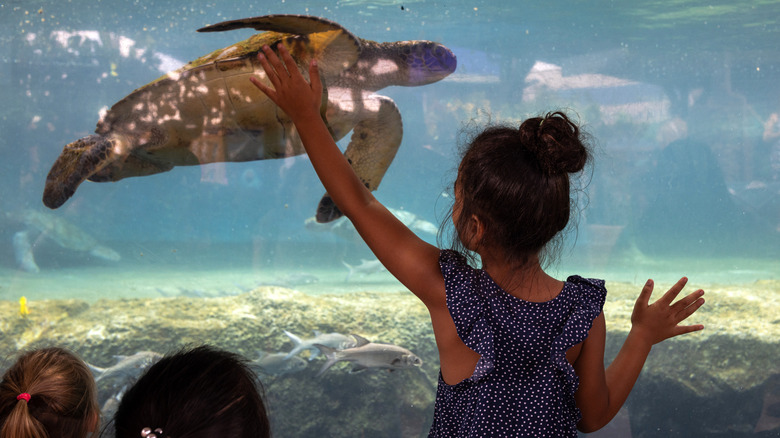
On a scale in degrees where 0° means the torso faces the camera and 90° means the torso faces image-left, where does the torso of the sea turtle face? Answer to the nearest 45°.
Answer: approximately 270°

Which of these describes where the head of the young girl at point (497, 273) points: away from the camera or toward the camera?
away from the camera

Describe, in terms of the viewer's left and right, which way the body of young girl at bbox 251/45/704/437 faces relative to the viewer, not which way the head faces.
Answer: facing away from the viewer

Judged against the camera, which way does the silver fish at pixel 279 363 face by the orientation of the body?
to the viewer's right
